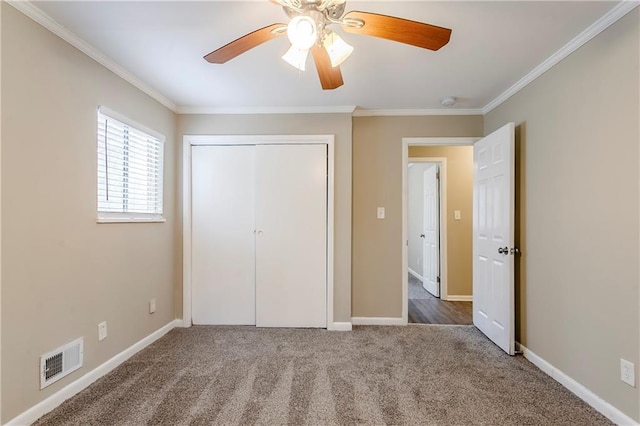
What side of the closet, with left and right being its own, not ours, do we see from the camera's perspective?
front

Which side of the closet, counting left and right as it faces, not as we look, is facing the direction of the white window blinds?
right

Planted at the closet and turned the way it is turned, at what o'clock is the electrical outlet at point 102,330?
The electrical outlet is roughly at 2 o'clock from the closet.

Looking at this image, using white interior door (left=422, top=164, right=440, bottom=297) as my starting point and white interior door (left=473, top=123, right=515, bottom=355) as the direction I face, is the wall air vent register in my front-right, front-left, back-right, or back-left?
front-right

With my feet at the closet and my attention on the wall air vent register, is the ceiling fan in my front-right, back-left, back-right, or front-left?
front-left

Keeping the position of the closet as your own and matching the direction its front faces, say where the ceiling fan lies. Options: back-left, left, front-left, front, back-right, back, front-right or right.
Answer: front

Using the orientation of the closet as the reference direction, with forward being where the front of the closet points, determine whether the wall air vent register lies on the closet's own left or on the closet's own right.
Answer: on the closet's own right

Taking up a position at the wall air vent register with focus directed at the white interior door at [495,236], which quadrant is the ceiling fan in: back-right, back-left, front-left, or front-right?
front-right

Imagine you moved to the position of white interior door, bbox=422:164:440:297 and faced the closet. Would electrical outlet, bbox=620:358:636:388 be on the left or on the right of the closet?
left

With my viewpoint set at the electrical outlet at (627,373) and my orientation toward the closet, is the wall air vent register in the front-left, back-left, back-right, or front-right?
front-left

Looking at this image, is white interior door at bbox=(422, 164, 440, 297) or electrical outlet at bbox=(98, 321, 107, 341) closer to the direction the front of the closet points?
the electrical outlet

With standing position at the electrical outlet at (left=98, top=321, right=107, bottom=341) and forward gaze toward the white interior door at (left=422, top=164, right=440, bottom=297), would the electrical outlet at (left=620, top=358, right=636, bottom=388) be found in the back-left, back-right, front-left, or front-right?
front-right

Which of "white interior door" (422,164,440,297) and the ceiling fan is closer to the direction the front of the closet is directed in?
the ceiling fan

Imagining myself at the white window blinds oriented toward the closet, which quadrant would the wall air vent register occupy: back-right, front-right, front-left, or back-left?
back-right

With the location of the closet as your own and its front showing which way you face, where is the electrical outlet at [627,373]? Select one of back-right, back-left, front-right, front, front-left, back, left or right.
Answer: front-left

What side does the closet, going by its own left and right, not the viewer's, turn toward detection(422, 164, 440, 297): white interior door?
left

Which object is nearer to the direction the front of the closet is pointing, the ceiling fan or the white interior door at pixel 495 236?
the ceiling fan
